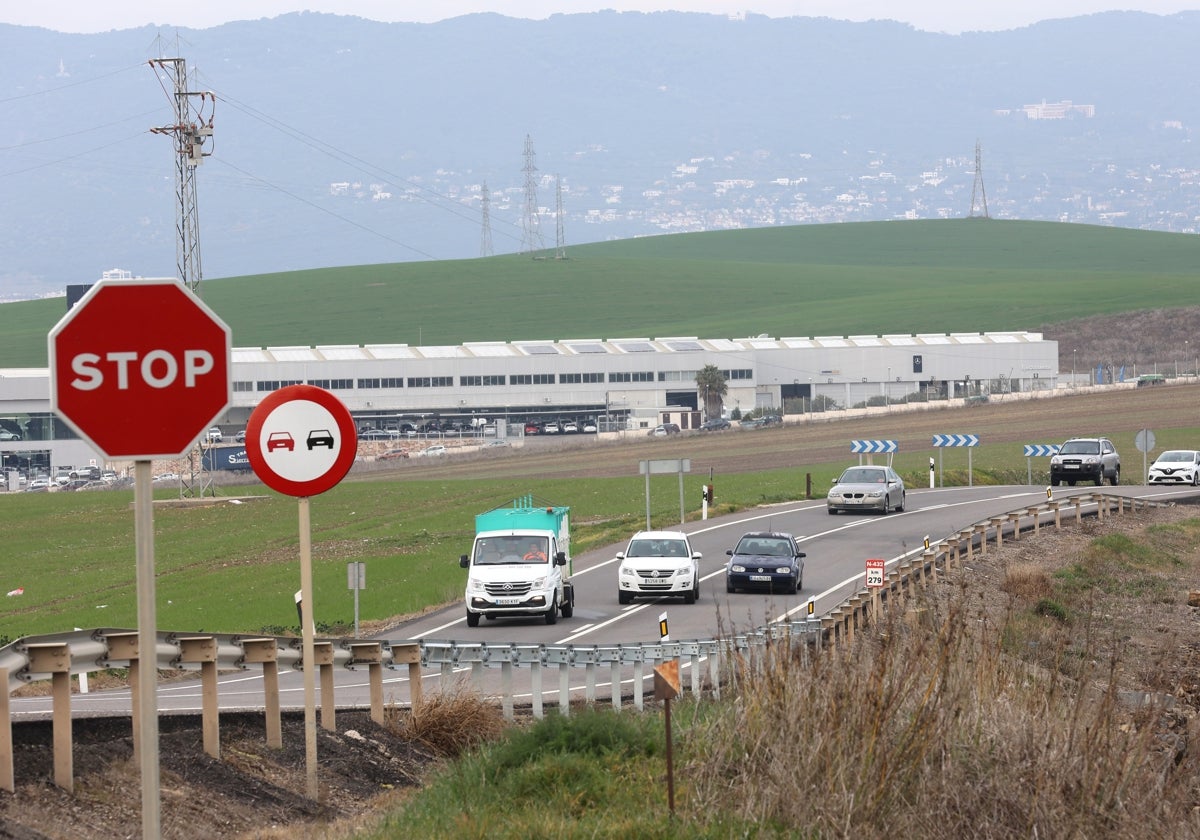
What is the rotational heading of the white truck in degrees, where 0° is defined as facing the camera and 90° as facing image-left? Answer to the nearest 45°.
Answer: approximately 0°

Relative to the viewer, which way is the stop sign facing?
toward the camera

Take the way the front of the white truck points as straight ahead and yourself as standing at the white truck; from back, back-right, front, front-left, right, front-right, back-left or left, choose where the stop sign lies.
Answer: front

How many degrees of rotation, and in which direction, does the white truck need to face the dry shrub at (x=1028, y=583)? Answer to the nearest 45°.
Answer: approximately 90° to its left

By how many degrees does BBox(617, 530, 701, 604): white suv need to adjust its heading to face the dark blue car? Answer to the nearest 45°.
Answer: approximately 90° to its left

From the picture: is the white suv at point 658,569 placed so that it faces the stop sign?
yes

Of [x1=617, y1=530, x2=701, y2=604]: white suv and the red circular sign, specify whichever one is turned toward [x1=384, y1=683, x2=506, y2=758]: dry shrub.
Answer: the white suv

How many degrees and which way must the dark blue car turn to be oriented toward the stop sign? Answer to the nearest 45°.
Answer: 0° — it already faces it

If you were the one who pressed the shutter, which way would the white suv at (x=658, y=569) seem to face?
facing the viewer

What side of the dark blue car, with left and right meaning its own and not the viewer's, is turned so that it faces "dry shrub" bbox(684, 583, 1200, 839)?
front

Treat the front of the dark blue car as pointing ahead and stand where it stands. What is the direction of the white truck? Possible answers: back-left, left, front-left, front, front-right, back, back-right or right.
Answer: front-right
